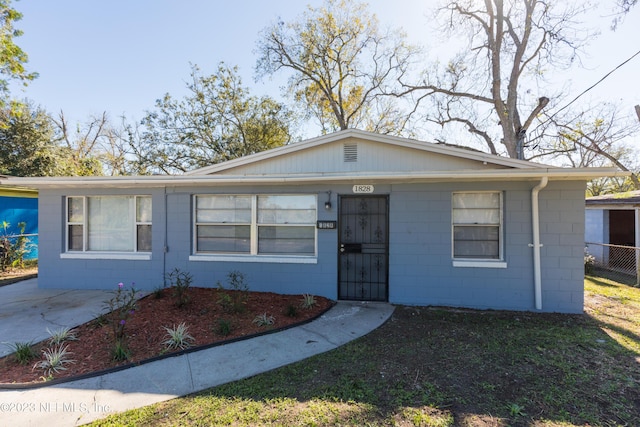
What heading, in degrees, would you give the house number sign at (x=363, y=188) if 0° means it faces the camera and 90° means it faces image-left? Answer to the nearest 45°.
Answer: approximately 0°

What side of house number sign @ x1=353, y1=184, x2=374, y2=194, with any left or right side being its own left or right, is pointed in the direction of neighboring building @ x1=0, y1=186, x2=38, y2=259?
right

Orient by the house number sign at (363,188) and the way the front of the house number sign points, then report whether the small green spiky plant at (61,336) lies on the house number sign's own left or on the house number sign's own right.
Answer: on the house number sign's own right

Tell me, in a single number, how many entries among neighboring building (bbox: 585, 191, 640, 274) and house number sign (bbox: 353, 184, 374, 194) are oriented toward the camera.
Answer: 2

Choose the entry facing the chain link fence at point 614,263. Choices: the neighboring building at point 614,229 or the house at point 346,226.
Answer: the neighboring building

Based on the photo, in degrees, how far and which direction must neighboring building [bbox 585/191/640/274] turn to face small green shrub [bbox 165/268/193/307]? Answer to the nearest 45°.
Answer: approximately 45° to its right

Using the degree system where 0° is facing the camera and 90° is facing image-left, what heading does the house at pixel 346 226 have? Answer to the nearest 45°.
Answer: approximately 0°

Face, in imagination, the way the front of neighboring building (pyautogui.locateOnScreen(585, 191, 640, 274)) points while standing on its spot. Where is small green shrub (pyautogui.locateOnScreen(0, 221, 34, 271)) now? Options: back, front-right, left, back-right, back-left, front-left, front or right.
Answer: front-right

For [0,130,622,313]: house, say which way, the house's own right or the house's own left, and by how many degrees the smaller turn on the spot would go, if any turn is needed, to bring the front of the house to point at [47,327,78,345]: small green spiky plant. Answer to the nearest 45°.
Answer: approximately 45° to the house's own right

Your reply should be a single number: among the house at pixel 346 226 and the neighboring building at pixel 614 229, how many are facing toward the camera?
2

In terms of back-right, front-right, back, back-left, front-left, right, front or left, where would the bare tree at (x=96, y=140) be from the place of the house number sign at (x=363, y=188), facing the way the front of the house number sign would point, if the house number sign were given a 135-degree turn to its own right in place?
front

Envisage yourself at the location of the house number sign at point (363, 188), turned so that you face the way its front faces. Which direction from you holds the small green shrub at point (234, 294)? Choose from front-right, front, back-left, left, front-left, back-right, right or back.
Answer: right
